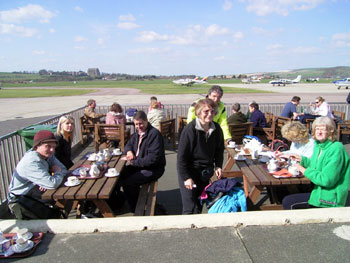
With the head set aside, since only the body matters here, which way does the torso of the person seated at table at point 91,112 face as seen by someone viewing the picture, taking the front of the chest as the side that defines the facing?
to the viewer's right

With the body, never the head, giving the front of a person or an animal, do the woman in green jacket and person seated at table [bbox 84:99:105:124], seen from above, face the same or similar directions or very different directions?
very different directions

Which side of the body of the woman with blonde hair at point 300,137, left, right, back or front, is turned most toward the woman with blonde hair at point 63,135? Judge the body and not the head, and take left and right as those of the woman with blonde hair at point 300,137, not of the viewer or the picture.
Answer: front

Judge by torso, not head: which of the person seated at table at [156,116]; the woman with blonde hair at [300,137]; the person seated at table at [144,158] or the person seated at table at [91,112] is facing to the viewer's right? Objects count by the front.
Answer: the person seated at table at [91,112]

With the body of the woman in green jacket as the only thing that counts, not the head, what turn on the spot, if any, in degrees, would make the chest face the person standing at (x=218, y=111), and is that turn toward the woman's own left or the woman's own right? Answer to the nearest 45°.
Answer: approximately 90° to the woman's own right

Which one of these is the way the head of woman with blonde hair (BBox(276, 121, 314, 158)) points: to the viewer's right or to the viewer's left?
to the viewer's left

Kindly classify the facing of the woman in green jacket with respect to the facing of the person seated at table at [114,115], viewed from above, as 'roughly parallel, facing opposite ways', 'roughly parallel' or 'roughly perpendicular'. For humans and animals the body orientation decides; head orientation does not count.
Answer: roughly perpendicular

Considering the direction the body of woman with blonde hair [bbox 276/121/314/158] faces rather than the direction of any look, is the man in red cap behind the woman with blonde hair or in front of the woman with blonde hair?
in front

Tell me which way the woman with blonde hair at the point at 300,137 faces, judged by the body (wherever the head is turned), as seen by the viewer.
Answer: to the viewer's left

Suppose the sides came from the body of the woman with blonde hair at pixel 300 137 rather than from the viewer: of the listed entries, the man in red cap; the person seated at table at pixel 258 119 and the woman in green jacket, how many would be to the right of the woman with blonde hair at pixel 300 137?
1

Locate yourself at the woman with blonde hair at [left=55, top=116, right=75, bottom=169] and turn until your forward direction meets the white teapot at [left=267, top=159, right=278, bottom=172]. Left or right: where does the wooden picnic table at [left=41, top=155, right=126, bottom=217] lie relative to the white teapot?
right

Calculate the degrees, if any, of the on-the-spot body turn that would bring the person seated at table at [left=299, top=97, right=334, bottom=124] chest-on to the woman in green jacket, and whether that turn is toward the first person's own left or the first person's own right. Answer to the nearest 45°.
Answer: approximately 90° to the first person's own left

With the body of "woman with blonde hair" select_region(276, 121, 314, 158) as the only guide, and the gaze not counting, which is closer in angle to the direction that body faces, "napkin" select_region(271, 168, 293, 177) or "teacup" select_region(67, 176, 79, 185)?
the teacup
